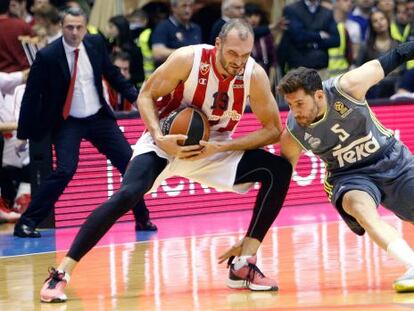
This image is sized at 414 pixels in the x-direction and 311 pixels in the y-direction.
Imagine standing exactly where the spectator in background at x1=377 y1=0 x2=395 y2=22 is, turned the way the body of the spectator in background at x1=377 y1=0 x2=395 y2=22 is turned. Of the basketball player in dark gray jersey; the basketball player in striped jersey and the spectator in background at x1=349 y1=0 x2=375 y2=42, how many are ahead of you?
2

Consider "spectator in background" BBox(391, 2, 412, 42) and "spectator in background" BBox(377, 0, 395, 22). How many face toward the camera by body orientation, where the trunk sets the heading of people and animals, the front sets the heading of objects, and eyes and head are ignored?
2

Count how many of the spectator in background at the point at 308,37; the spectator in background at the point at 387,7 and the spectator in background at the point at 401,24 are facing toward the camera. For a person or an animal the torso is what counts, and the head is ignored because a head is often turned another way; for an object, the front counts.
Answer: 3

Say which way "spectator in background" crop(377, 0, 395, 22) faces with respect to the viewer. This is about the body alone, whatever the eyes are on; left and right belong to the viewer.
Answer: facing the viewer

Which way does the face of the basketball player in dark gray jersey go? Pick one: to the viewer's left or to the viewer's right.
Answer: to the viewer's left

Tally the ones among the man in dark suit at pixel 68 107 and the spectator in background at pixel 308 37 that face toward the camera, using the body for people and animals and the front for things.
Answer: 2

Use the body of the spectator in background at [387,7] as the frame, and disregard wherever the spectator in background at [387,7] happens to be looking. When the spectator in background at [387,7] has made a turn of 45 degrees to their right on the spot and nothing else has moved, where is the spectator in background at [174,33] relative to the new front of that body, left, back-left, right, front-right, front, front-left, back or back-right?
front

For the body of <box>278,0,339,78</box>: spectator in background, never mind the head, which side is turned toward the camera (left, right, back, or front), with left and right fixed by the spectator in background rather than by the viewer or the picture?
front

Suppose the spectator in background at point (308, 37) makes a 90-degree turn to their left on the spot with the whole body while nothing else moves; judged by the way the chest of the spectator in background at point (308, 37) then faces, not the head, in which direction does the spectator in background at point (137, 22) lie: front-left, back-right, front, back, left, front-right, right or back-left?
back

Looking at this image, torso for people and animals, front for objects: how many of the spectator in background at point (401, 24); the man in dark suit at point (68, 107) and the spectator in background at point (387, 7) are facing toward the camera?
3

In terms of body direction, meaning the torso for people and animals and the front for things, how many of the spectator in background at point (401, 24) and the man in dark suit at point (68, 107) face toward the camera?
2

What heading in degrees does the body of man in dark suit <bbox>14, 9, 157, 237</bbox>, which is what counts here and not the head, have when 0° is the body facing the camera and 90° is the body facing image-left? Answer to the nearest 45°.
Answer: approximately 0°
